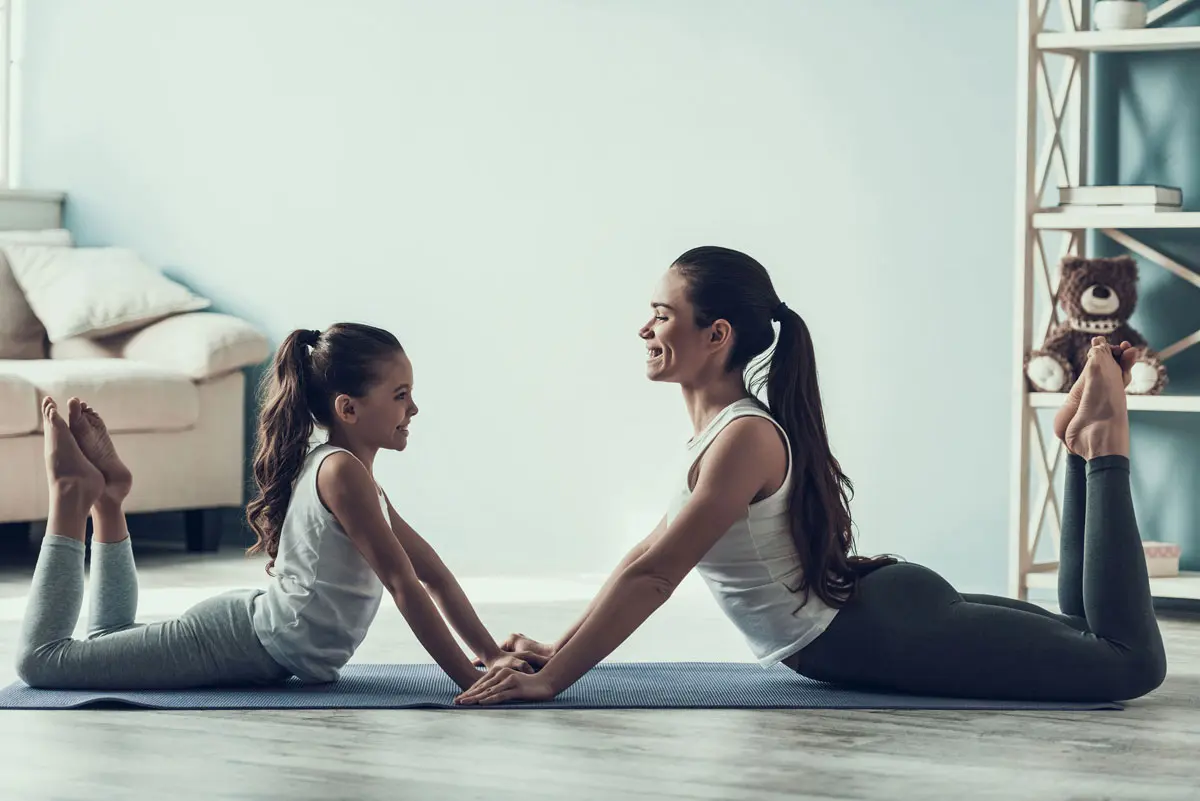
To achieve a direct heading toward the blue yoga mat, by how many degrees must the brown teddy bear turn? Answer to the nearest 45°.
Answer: approximately 45° to its right

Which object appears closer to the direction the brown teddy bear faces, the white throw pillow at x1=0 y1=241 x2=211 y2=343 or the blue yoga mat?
the blue yoga mat

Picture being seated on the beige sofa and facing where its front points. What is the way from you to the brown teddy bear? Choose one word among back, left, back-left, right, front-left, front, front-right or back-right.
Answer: front-left

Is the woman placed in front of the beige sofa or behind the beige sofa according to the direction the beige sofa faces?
in front

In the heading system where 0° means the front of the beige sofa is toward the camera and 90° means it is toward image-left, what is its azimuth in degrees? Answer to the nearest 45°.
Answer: approximately 0°

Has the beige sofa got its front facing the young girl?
yes

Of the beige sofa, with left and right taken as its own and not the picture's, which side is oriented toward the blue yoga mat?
front

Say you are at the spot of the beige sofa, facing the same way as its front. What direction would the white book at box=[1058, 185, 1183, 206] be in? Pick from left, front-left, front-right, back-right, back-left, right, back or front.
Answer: front-left

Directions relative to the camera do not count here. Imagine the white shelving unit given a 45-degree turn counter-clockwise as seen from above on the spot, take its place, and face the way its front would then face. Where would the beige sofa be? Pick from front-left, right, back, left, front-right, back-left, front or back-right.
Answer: back-right

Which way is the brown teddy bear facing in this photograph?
toward the camera

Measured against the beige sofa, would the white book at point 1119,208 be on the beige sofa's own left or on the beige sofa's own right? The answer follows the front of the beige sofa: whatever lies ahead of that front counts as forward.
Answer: on the beige sofa's own left
